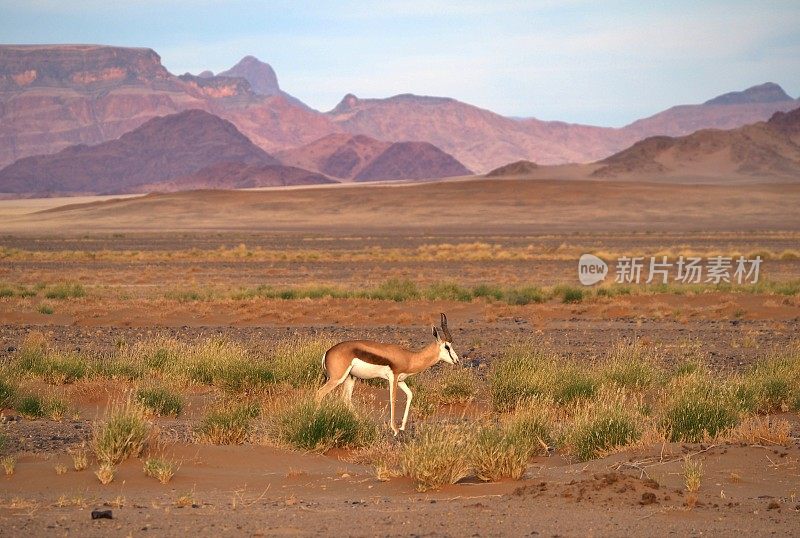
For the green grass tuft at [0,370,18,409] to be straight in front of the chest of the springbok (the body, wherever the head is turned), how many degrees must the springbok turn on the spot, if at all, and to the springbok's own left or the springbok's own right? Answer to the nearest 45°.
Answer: approximately 180°

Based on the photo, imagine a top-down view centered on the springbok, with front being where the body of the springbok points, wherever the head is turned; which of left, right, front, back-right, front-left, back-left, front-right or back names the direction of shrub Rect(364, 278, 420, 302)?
left

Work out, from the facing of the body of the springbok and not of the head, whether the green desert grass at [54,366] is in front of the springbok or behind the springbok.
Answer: behind

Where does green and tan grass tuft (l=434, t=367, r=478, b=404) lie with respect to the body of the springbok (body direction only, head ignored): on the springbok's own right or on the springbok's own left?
on the springbok's own left

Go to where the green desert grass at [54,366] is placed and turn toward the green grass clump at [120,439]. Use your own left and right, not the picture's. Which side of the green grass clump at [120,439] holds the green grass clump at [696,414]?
left

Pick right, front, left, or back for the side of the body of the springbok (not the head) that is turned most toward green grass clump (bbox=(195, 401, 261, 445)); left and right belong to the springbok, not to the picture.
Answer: back

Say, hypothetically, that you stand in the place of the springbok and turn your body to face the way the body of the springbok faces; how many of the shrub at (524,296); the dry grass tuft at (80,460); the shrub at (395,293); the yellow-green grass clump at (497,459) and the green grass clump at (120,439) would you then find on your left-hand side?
2

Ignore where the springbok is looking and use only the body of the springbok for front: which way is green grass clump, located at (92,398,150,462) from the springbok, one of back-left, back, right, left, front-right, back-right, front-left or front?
back-right

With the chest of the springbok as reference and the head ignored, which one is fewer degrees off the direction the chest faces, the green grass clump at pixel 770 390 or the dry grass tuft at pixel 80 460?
the green grass clump

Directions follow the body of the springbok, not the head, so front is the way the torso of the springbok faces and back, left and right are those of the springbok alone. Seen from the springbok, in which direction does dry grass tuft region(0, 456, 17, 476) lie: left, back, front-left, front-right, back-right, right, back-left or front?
back-right

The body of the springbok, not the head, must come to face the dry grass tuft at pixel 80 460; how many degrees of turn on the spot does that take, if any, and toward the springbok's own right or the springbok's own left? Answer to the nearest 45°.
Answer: approximately 135° to the springbok's own right

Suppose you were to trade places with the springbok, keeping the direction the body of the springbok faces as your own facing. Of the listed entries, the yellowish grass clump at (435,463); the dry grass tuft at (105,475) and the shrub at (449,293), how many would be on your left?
1

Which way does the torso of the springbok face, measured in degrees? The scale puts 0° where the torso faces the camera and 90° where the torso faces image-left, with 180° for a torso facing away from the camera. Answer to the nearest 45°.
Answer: approximately 270°

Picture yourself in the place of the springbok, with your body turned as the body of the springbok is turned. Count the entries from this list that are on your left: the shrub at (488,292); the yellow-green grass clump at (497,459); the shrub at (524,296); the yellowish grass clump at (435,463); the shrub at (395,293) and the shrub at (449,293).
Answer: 4

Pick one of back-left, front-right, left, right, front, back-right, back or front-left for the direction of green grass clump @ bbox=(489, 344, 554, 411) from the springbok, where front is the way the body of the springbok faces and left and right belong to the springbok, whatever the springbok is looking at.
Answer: front-left

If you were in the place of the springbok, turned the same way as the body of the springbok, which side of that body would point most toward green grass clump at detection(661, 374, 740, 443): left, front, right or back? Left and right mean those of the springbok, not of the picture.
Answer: front
